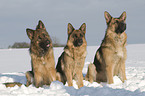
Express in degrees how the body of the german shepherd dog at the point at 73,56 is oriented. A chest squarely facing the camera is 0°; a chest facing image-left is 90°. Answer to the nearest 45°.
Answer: approximately 315°

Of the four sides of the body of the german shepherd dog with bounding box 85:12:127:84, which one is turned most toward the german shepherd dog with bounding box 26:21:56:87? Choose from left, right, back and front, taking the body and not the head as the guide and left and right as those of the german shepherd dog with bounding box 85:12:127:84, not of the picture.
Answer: right

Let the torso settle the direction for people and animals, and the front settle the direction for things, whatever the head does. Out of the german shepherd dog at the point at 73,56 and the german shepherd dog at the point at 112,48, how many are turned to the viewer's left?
0

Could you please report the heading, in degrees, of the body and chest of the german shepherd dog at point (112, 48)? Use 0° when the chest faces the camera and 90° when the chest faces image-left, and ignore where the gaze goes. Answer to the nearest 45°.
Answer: approximately 315°

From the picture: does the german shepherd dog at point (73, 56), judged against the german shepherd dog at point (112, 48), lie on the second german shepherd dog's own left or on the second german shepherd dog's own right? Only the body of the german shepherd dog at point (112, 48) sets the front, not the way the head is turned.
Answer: on the second german shepherd dog's own right

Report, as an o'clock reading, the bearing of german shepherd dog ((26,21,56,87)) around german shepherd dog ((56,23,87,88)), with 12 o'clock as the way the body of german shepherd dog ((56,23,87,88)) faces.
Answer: german shepherd dog ((26,21,56,87)) is roughly at 4 o'clock from german shepherd dog ((56,23,87,88)).
